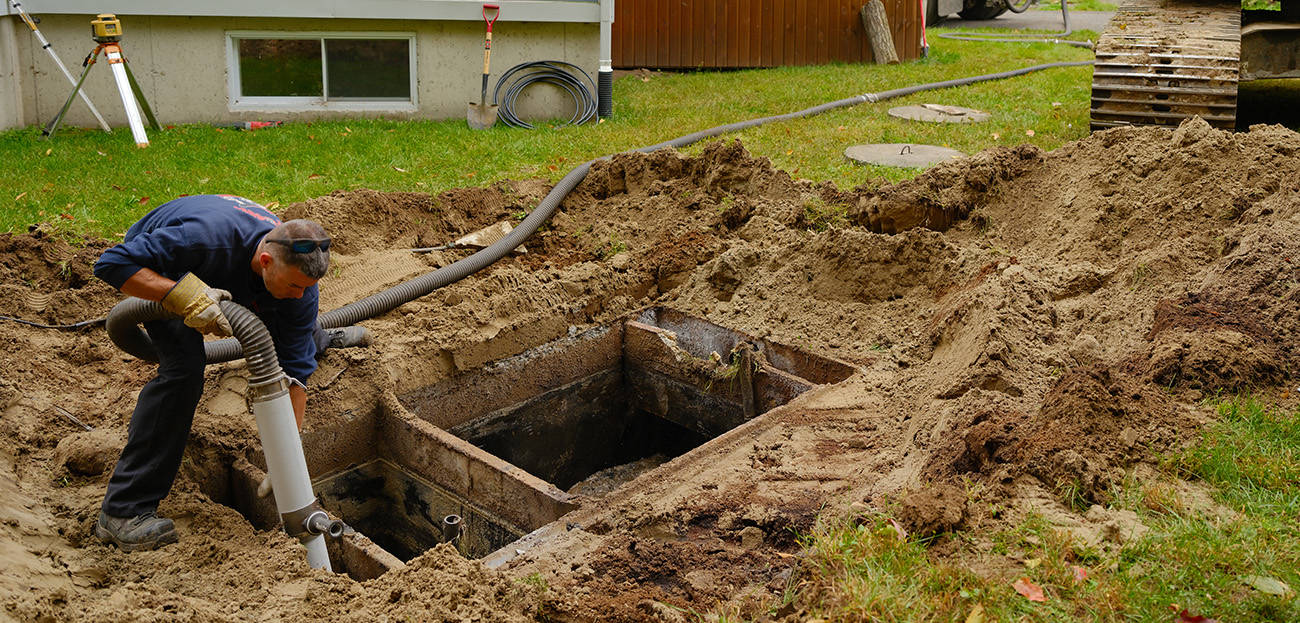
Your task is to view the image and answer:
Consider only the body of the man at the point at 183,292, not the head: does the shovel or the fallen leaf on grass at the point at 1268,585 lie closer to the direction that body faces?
the fallen leaf on grass

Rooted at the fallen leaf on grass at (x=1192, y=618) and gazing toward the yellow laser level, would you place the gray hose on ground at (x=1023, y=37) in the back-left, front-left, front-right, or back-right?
front-right

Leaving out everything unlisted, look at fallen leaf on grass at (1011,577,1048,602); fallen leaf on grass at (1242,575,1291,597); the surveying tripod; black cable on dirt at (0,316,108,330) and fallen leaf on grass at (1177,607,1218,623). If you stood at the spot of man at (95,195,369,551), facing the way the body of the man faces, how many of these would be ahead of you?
3

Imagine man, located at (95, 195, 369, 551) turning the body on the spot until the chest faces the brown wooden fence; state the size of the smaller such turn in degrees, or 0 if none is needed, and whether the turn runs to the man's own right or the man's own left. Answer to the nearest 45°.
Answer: approximately 90° to the man's own left

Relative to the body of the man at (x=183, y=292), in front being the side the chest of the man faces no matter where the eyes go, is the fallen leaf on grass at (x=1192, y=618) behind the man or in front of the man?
in front

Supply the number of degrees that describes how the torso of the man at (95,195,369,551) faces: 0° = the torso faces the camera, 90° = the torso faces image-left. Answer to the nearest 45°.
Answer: approximately 315°

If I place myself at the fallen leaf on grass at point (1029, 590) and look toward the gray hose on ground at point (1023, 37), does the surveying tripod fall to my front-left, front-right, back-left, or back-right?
front-left

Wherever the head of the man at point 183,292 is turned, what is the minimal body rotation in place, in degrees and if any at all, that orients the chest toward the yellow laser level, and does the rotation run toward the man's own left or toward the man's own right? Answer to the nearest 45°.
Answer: approximately 135° to the man's own left

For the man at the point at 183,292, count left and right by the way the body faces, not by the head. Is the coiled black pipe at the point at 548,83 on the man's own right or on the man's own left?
on the man's own left

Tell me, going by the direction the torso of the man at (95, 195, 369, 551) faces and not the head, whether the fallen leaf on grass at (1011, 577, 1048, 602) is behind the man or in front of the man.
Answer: in front

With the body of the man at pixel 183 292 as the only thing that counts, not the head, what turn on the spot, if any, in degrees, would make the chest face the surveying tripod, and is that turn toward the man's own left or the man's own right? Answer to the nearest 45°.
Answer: approximately 135° to the man's own left

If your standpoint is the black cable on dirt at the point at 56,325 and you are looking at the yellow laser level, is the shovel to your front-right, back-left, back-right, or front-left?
front-right
